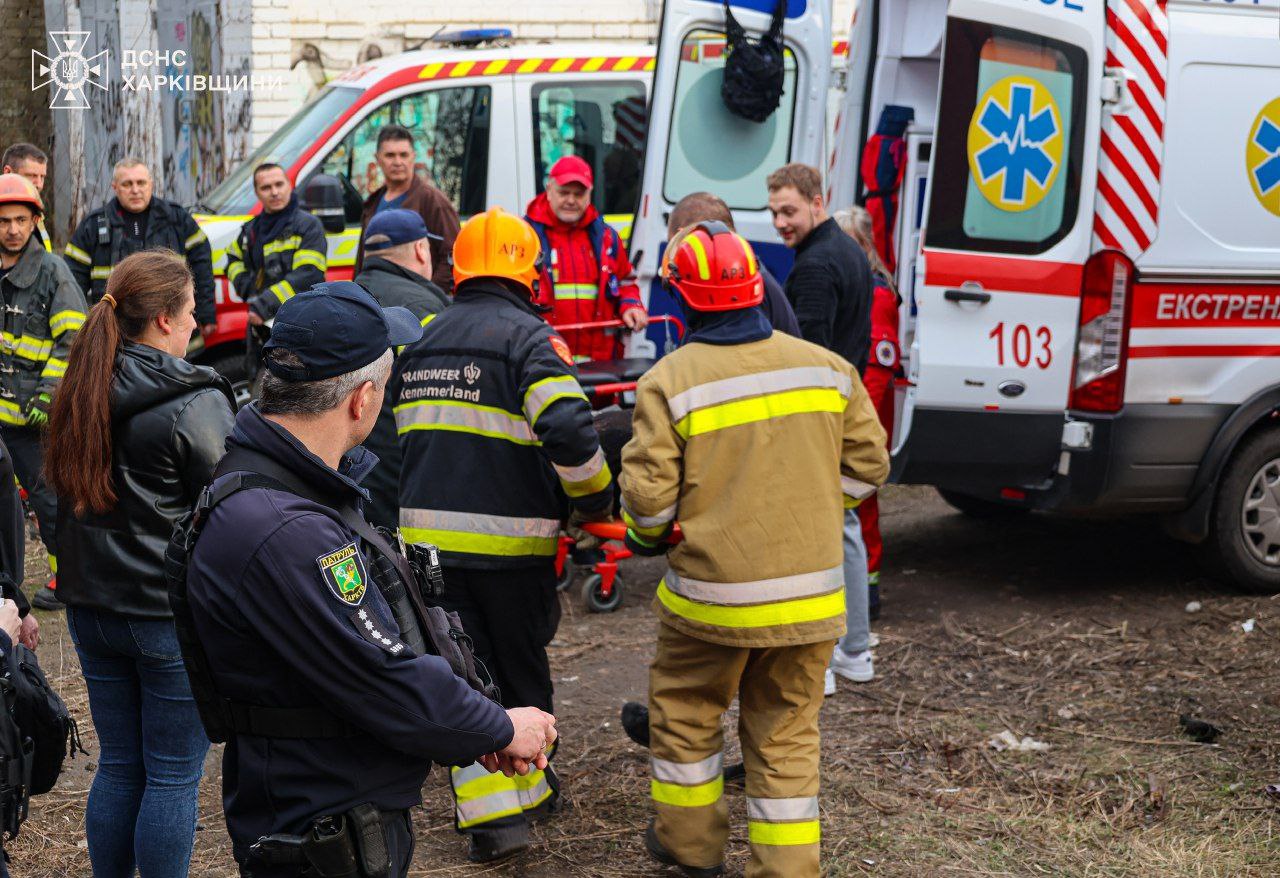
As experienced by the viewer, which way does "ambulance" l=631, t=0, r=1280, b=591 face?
facing away from the viewer and to the right of the viewer

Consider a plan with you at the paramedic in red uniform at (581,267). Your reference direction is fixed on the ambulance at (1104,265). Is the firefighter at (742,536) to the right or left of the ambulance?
right

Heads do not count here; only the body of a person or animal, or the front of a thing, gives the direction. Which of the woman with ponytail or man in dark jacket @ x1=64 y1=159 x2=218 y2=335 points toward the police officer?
the man in dark jacket

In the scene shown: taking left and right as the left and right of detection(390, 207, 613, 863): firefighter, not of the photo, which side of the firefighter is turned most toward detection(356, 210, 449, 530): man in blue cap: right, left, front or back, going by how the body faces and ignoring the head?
left

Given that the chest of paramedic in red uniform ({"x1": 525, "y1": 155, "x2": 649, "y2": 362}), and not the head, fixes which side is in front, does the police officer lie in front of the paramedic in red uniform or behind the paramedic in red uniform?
in front

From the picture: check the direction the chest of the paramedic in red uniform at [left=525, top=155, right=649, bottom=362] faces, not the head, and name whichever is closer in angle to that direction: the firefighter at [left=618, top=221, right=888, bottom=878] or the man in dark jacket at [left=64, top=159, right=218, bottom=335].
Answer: the firefighter

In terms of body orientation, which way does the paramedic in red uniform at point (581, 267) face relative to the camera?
toward the camera

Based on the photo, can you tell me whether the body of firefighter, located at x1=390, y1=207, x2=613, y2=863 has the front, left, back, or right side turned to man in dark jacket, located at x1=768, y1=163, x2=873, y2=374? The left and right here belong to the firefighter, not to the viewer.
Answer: front

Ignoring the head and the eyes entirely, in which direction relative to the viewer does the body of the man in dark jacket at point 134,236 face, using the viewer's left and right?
facing the viewer

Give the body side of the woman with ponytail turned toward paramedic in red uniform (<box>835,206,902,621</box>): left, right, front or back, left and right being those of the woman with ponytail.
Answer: front

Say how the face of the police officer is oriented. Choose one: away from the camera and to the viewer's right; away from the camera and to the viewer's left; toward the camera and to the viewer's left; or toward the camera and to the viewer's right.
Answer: away from the camera and to the viewer's right

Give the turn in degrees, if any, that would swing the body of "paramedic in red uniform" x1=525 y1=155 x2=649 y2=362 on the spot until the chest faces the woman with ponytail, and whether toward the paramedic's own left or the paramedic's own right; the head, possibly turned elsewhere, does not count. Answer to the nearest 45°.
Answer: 0° — they already face them

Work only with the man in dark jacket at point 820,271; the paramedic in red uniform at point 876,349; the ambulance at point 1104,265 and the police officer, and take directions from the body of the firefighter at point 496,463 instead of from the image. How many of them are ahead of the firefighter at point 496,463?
3

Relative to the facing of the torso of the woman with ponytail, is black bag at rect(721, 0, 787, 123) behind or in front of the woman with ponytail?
in front
